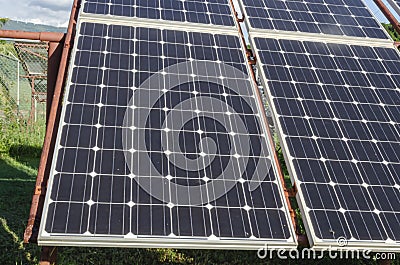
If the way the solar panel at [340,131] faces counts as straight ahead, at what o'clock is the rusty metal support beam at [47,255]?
The rusty metal support beam is roughly at 2 o'clock from the solar panel.

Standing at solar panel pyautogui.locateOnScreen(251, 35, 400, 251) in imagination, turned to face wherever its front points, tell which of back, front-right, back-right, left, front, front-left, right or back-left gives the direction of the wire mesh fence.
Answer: right

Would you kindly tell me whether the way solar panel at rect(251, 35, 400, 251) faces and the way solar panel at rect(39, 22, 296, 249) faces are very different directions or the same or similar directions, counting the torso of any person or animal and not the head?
same or similar directions

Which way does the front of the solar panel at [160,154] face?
toward the camera

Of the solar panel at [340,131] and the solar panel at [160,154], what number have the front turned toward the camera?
2

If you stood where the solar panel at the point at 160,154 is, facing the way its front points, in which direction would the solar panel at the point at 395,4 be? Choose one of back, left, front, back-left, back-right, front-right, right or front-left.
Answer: left

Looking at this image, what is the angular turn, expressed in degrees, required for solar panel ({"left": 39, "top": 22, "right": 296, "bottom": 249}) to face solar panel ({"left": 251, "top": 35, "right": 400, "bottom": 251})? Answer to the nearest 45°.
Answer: approximately 90° to its left
